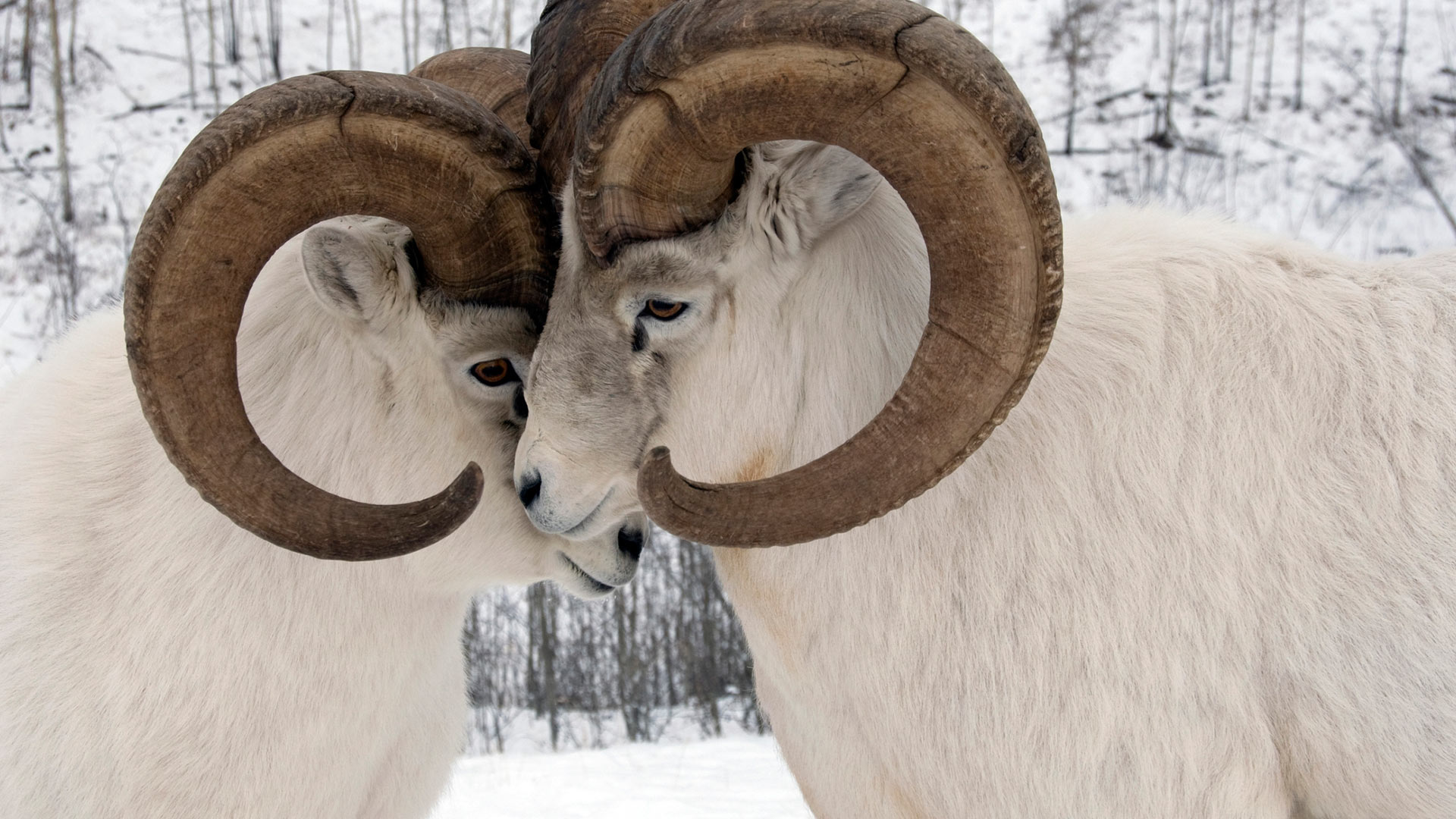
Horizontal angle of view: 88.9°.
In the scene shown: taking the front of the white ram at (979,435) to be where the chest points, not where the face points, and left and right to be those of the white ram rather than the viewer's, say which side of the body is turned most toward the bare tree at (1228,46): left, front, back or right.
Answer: right

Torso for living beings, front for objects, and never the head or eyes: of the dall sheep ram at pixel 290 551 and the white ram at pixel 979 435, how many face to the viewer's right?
1

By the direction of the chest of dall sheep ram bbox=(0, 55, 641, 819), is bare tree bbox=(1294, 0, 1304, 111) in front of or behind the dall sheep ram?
in front

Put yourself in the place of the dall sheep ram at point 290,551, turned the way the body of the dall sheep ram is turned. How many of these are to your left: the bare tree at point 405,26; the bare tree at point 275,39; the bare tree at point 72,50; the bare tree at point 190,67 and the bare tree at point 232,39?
5

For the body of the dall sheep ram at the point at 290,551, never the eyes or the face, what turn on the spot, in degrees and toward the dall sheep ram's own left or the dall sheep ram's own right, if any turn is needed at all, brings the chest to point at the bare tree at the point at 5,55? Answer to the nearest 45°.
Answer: approximately 90° to the dall sheep ram's own left

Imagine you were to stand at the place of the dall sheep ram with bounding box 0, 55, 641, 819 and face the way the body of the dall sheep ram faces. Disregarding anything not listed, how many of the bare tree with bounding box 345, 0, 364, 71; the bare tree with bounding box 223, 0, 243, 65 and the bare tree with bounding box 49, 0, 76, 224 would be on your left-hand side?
3

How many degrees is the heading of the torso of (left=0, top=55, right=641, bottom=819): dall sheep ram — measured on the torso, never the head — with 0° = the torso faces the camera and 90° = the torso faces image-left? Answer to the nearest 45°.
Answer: approximately 270°

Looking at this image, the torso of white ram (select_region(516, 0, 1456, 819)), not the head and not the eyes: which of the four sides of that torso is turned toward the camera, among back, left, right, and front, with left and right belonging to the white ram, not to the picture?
left

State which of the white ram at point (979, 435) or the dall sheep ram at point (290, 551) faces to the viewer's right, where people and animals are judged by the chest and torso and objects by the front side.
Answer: the dall sheep ram

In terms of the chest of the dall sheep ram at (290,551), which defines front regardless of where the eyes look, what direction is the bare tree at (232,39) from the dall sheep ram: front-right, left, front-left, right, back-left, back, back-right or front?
left

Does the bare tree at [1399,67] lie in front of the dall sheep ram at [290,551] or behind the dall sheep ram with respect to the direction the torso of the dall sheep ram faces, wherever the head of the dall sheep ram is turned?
in front

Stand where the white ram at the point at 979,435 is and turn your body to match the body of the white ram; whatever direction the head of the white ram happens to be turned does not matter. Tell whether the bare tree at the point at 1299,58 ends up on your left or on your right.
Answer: on your right

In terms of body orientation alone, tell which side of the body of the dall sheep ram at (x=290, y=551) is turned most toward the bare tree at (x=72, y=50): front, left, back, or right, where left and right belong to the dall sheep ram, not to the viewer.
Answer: left

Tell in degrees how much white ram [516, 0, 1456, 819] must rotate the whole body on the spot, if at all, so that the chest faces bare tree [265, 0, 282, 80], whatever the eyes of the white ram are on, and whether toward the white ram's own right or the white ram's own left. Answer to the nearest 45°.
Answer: approximately 45° to the white ram's own right
